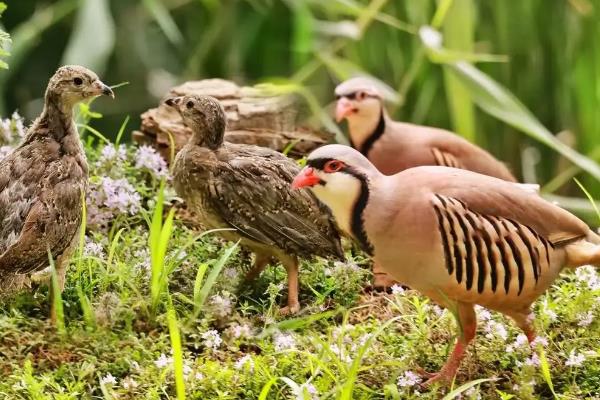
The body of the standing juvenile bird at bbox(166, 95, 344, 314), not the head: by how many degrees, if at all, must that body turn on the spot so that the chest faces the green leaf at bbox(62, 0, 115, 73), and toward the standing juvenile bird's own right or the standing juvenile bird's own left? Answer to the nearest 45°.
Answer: approximately 45° to the standing juvenile bird's own right

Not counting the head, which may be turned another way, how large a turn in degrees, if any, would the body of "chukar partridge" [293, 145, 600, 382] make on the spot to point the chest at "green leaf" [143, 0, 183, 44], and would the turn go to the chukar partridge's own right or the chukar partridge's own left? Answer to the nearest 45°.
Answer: approximately 45° to the chukar partridge's own right

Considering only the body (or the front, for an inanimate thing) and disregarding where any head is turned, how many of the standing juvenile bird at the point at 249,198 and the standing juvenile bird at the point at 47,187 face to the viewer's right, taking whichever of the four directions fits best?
1

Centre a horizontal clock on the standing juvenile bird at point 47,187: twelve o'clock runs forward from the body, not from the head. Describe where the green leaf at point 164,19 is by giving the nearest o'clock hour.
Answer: The green leaf is roughly at 9 o'clock from the standing juvenile bird.

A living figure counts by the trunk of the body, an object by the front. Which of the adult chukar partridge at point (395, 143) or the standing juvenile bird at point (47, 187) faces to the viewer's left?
the adult chukar partridge

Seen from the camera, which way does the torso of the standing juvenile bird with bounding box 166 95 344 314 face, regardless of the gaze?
to the viewer's left

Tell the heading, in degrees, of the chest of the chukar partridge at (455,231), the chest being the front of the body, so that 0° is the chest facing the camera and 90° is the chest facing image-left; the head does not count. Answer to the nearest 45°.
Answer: approximately 90°

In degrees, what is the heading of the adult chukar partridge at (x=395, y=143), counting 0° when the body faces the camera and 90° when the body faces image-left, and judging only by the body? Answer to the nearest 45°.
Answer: approximately 90°

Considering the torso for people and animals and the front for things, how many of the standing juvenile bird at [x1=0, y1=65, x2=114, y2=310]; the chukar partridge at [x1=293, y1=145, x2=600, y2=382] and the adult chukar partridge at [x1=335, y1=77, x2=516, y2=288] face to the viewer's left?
2

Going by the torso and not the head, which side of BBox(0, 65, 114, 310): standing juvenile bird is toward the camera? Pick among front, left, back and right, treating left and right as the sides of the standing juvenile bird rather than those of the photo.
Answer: right
